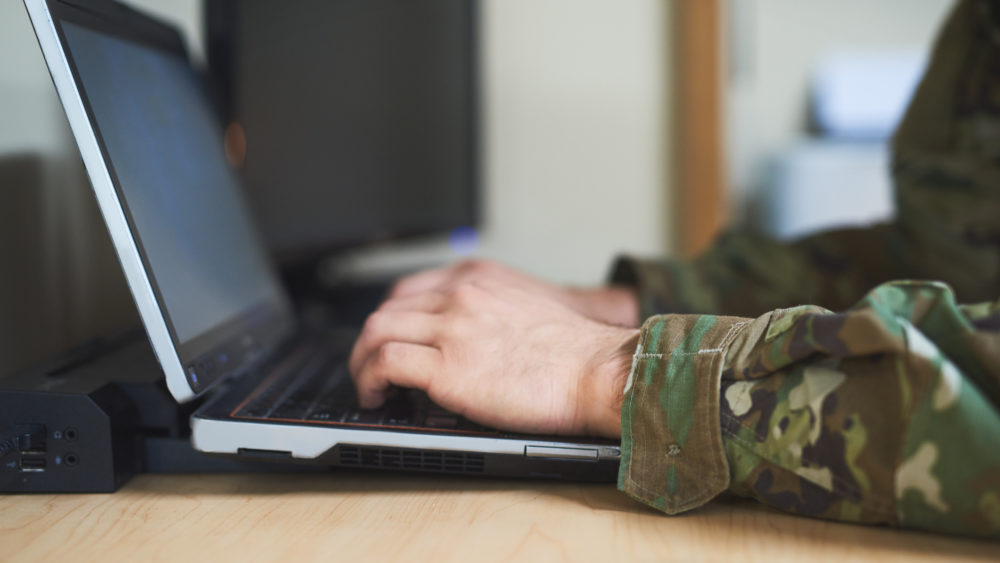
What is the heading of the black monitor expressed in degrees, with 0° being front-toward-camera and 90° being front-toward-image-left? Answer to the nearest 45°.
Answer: approximately 315°

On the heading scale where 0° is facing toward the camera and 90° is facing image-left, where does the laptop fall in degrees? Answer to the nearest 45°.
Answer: approximately 270°

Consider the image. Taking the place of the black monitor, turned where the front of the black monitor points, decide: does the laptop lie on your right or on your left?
on your right

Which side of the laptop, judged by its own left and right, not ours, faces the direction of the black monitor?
left
